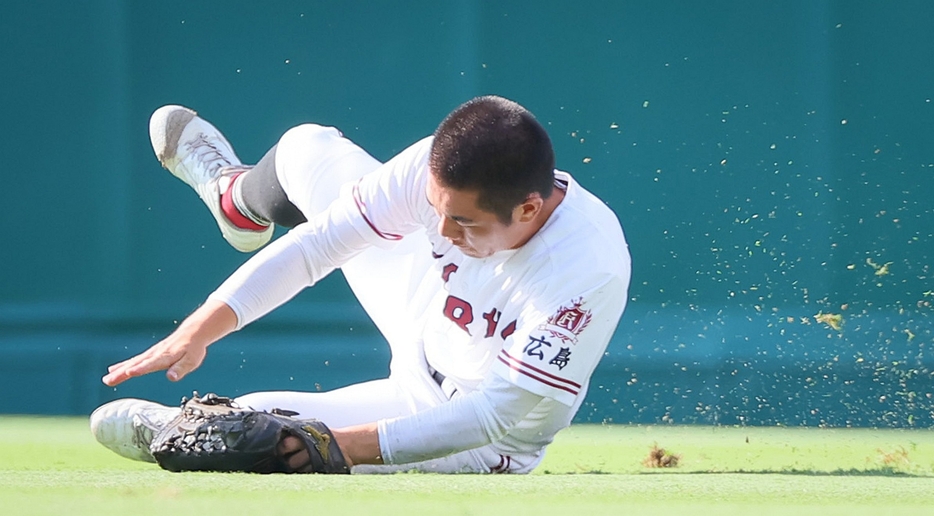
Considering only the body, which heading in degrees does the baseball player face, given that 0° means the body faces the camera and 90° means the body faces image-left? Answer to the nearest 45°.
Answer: approximately 45°
